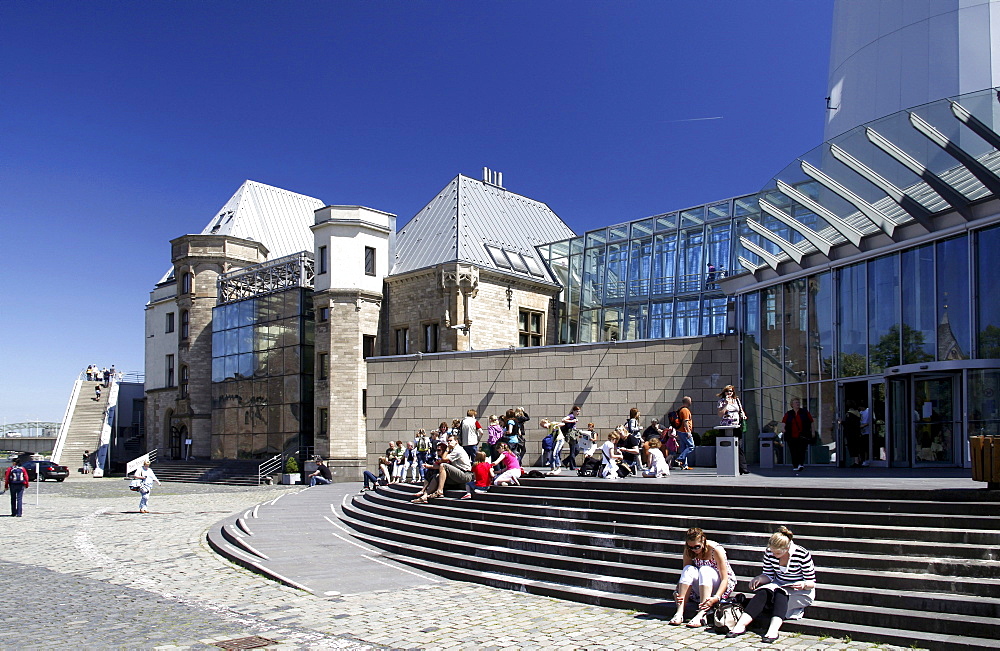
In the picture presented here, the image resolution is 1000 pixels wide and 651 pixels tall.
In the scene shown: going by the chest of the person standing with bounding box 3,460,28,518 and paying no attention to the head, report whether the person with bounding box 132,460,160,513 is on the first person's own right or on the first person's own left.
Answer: on the first person's own right

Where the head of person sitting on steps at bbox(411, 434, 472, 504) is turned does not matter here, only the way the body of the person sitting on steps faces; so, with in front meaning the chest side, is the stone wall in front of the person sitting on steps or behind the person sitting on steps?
behind

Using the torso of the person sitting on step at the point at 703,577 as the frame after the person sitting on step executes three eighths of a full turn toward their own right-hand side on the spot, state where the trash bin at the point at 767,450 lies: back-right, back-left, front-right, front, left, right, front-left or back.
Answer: front

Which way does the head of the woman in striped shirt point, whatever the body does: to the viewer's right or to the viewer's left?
to the viewer's left

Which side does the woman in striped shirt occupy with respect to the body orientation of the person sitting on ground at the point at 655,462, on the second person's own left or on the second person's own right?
on the second person's own left

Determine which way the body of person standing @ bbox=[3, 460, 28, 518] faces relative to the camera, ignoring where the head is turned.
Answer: away from the camera
